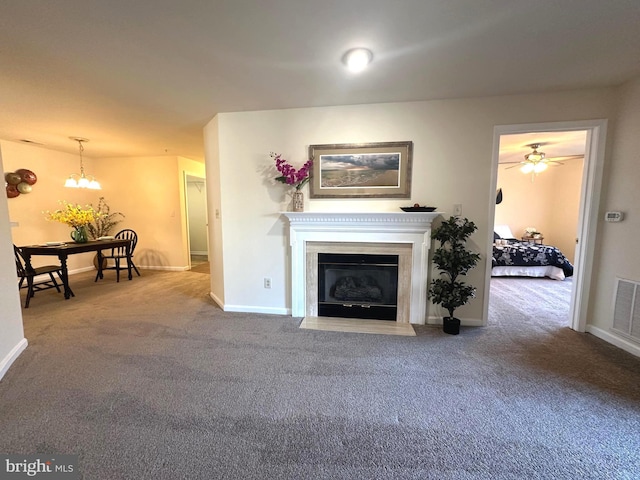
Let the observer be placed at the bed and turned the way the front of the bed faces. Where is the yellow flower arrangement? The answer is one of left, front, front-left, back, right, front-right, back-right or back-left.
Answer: back-right

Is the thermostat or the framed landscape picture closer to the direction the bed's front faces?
the thermostat

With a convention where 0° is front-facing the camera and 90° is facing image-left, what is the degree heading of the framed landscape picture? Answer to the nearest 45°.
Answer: approximately 0°

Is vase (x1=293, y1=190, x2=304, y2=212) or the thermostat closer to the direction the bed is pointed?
the thermostat

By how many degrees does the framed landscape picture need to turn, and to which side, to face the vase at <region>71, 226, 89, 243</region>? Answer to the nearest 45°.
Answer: approximately 90° to its right

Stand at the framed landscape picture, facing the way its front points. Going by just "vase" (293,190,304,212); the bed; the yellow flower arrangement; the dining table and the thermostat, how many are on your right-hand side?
3

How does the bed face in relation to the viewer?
to the viewer's right

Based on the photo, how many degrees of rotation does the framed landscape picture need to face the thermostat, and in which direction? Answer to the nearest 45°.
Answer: approximately 90° to its left

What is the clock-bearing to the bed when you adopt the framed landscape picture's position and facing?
The bed is roughly at 8 o'clock from the framed landscape picture.

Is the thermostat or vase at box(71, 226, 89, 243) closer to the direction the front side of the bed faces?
the thermostat

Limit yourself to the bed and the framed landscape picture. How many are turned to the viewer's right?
1

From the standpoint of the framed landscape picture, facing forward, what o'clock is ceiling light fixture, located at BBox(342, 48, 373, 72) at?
The ceiling light fixture is roughly at 12 o'clock from the framed landscape picture.
